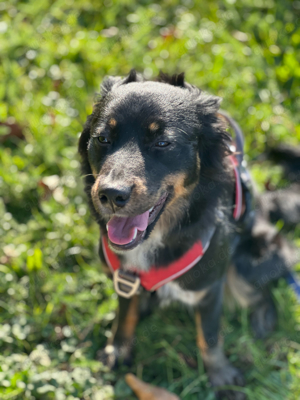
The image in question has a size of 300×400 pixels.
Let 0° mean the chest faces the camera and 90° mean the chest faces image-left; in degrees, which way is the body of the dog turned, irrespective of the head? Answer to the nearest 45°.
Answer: approximately 45°
